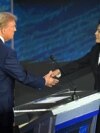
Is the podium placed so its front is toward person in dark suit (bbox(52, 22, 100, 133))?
no

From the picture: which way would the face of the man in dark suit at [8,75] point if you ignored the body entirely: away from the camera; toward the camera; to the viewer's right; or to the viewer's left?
to the viewer's right

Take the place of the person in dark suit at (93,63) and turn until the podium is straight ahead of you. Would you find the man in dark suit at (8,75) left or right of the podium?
right
